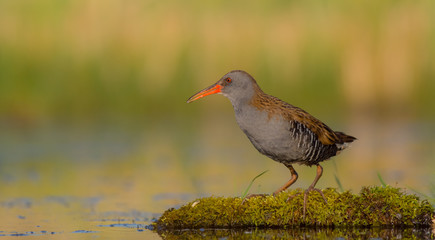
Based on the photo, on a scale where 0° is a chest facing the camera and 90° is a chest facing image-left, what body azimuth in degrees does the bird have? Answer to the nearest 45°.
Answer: approximately 90°
